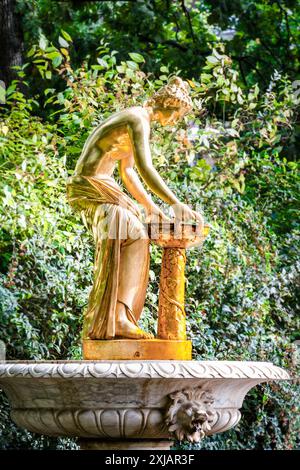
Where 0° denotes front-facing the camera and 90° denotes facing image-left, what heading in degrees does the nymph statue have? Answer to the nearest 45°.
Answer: approximately 270°
